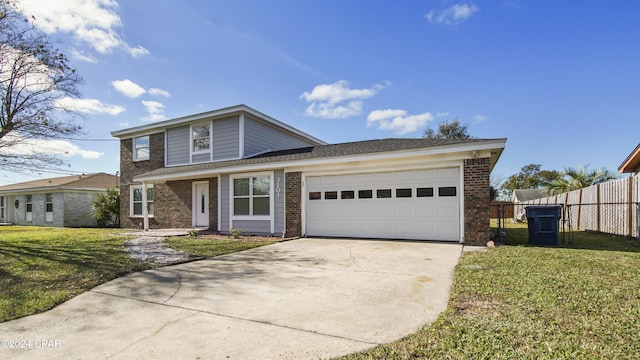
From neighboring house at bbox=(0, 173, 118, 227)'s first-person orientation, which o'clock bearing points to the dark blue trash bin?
The dark blue trash bin is roughly at 10 o'clock from the neighboring house.

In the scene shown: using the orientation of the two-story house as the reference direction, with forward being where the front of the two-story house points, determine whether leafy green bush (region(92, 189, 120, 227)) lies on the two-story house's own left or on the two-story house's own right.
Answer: on the two-story house's own right

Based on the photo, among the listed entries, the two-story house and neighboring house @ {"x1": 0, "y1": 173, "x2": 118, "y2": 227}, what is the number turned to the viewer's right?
0

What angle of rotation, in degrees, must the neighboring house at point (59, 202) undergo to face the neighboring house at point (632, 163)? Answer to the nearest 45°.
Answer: approximately 90° to its left
